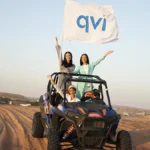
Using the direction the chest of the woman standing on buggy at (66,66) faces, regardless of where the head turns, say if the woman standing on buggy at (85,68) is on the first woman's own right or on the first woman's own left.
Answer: on the first woman's own left

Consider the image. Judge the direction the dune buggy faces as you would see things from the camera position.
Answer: facing the viewer and to the right of the viewer

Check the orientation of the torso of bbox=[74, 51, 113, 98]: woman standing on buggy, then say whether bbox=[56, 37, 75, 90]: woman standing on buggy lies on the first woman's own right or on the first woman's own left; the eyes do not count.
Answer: on the first woman's own right

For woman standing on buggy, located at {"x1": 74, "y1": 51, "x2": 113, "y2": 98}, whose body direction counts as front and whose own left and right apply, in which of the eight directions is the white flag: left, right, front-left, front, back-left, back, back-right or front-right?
back

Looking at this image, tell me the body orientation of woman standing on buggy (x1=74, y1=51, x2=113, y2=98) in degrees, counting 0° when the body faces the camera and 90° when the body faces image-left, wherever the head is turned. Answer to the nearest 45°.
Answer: approximately 0°

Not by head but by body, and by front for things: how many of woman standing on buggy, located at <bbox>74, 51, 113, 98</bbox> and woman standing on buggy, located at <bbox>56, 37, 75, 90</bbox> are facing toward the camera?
2
